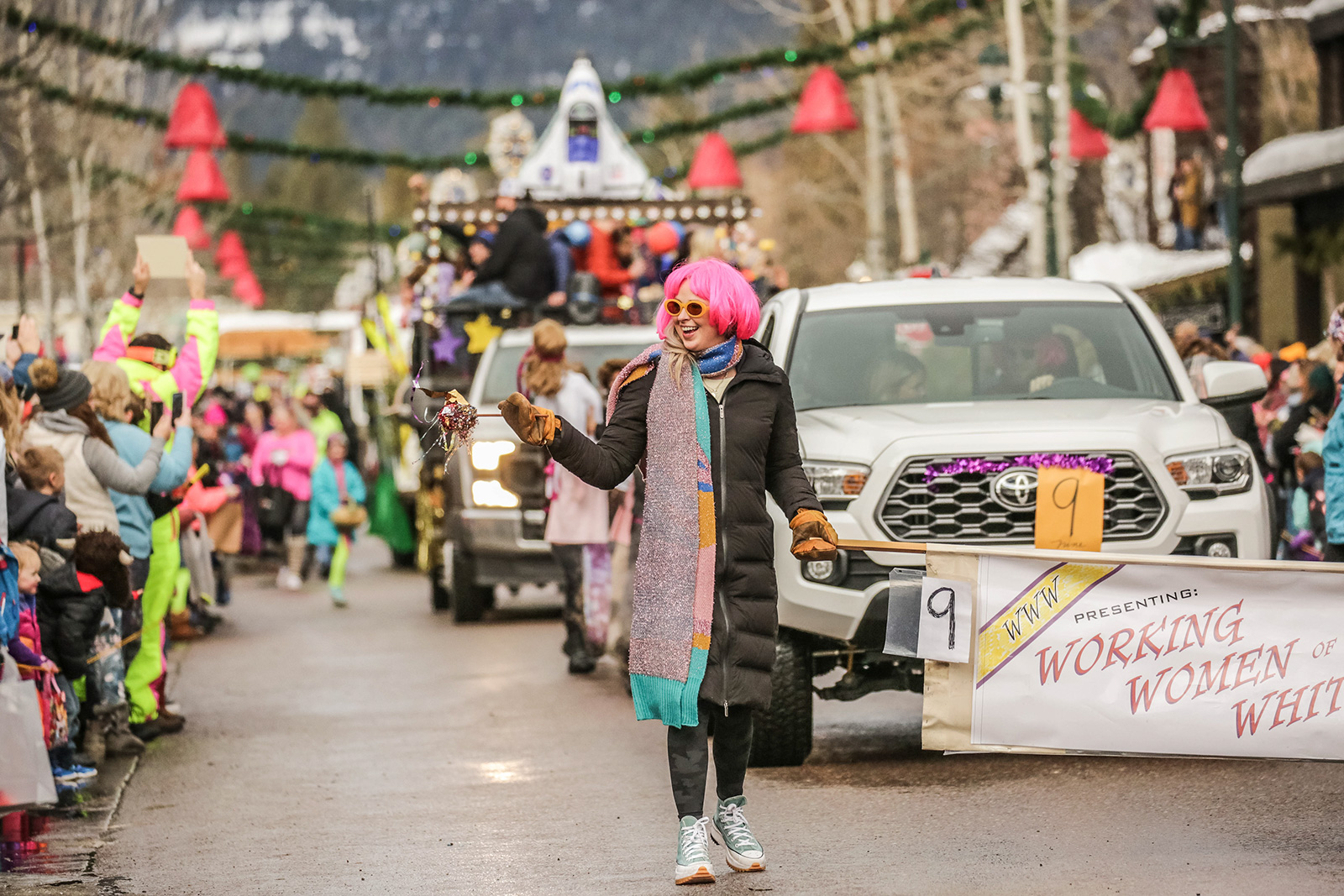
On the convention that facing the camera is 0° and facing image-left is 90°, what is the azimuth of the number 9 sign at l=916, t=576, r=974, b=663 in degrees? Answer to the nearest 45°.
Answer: approximately 0°

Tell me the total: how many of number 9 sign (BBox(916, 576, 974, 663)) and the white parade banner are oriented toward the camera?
2

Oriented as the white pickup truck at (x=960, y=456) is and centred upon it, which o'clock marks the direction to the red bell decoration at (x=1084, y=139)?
The red bell decoration is roughly at 6 o'clock from the white pickup truck.

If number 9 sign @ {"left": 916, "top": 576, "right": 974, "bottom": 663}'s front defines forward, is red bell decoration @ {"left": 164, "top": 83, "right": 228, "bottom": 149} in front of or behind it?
behind

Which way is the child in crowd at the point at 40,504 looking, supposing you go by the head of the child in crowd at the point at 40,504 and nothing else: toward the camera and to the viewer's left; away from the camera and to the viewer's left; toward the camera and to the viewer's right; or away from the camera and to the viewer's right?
away from the camera and to the viewer's right

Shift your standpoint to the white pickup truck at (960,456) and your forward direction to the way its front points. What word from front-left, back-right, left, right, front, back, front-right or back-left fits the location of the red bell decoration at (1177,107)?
back

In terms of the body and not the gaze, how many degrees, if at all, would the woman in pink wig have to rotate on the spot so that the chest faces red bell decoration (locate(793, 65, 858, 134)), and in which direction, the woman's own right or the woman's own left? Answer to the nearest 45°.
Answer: approximately 180°

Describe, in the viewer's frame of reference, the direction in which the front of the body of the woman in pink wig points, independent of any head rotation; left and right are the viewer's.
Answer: facing the viewer

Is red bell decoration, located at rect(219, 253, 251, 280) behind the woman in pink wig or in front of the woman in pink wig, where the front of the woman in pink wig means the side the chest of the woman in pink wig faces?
behind

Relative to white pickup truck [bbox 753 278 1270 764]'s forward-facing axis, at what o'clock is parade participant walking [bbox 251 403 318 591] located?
The parade participant walking is roughly at 5 o'clock from the white pickup truck.

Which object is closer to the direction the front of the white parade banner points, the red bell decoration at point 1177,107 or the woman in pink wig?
the woman in pink wig

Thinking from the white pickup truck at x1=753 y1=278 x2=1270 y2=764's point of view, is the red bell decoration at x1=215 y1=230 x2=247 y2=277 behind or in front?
behind
